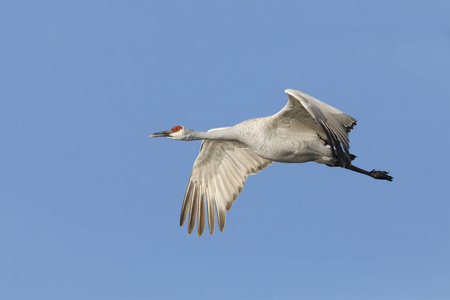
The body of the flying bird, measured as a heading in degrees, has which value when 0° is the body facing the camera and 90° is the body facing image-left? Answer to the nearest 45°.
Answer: approximately 90°
